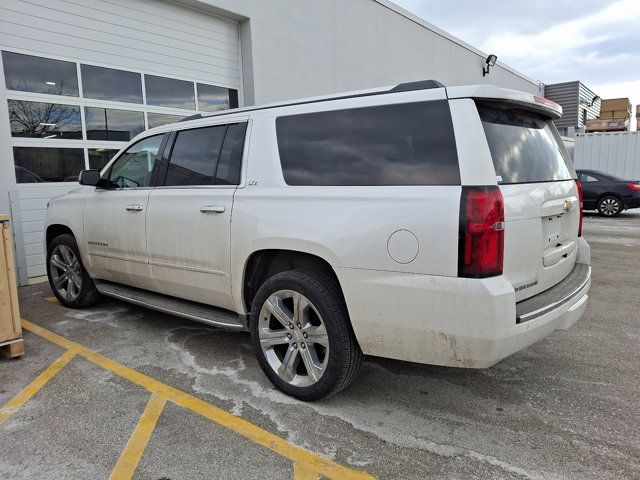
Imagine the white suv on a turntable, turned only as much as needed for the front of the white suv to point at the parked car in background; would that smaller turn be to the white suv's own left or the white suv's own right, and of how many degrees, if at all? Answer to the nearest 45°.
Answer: approximately 90° to the white suv's own right

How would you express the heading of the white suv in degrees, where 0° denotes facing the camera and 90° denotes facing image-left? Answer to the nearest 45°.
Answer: approximately 135°

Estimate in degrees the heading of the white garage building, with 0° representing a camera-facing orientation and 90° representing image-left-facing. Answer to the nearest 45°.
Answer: approximately 315°

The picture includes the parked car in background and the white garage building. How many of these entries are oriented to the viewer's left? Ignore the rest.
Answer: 1

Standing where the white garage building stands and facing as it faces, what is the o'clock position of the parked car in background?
The parked car in background is roughly at 10 o'clock from the white garage building.

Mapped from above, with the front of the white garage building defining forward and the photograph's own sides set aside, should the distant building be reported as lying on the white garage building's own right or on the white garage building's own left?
on the white garage building's own left

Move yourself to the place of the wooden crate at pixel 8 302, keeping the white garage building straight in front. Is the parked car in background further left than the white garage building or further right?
right

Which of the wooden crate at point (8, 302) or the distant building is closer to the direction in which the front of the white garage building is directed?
the wooden crate

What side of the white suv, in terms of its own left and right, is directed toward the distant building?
right

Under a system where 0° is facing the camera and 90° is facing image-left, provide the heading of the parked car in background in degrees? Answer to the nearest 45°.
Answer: approximately 90°

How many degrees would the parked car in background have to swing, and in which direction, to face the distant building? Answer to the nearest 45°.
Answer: approximately 90° to its right
